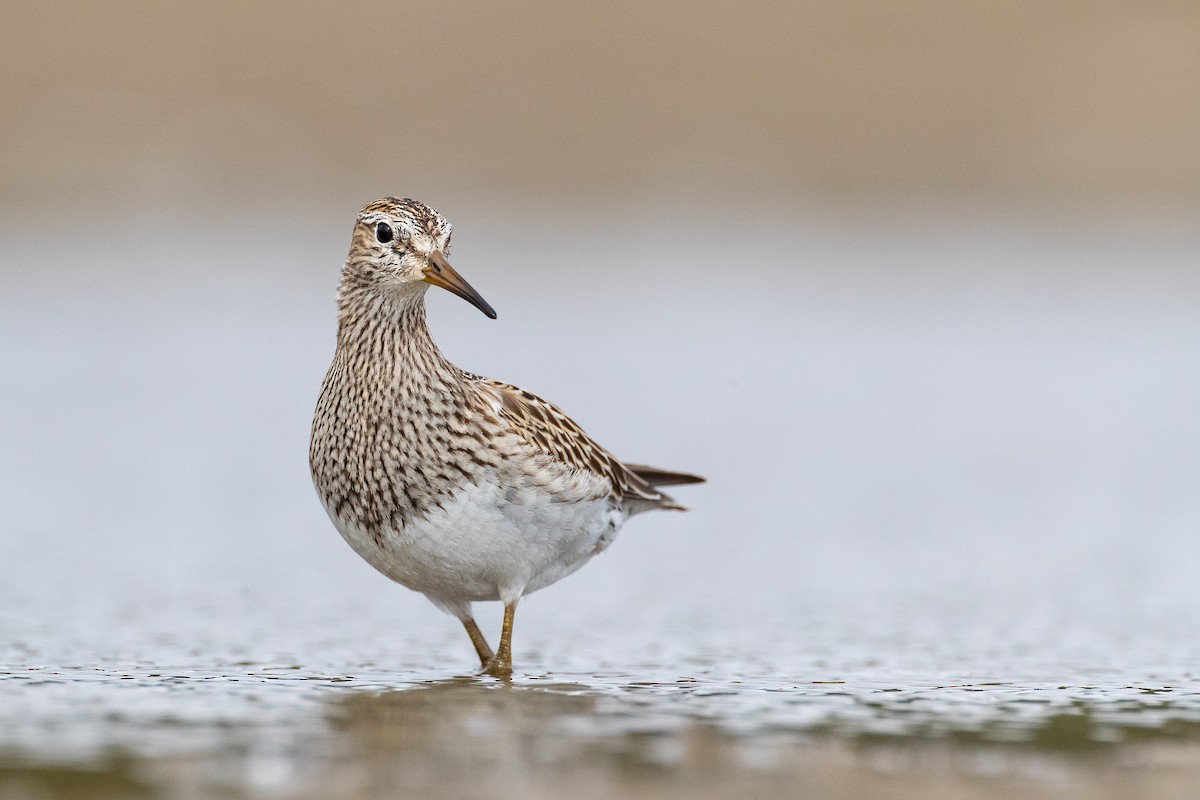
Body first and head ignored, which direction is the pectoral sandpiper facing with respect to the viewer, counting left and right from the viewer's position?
facing the viewer and to the left of the viewer
